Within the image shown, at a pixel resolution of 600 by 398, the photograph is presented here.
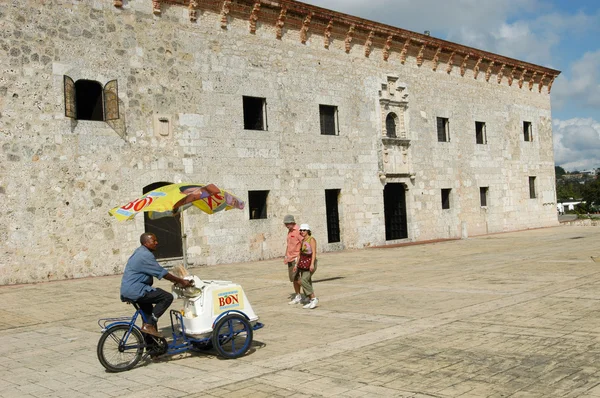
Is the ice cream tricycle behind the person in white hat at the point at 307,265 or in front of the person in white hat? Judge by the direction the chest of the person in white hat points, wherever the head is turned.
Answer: in front

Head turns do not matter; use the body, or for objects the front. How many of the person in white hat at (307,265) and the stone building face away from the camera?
0

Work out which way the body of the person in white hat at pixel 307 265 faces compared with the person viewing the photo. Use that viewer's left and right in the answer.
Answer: facing the viewer and to the left of the viewer

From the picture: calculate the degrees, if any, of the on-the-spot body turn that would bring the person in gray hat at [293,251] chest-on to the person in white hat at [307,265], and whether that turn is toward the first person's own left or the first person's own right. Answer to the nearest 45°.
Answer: approximately 45° to the first person's own left

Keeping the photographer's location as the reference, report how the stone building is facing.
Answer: facing the viewer and to the right of the viewer

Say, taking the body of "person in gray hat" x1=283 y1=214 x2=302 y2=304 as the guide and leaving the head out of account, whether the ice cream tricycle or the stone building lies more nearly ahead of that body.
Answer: the ice cream tricycle

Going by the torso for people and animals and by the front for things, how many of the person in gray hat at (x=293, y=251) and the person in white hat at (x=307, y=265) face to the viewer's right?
0

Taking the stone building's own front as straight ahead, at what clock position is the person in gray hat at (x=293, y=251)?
The person in gray hat is roughly at 1 o'clock from the stone building.

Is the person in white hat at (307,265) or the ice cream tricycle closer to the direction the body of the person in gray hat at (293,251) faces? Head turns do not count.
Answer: the ice cream tricycle

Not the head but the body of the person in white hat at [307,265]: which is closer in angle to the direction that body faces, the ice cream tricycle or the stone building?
the ice cream tricycle
